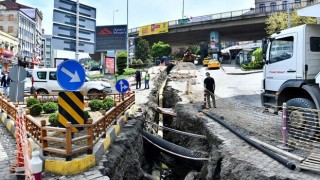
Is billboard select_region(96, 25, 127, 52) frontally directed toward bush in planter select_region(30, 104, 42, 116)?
yes

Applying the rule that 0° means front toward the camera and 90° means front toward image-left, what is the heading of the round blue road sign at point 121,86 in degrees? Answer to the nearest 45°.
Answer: approximately 0°

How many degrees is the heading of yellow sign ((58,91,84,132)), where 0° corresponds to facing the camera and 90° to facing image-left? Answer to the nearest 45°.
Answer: approximately 0°

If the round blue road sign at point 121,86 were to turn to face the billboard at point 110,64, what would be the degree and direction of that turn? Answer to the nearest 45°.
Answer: approximately 180°

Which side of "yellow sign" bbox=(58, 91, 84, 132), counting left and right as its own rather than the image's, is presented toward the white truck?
left

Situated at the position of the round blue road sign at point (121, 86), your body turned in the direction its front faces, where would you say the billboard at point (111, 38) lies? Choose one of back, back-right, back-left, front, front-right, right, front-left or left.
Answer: back
